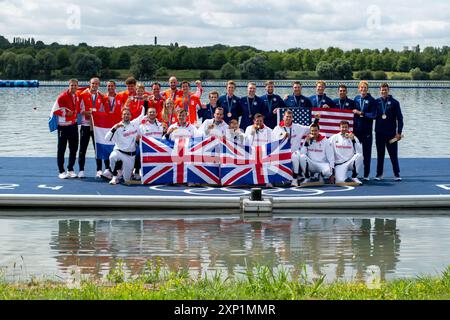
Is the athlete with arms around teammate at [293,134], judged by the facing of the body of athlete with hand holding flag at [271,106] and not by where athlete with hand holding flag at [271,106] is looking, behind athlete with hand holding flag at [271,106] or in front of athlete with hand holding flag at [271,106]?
in front

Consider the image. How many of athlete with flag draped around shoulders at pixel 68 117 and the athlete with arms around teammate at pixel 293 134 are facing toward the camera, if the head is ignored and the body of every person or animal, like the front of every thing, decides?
2

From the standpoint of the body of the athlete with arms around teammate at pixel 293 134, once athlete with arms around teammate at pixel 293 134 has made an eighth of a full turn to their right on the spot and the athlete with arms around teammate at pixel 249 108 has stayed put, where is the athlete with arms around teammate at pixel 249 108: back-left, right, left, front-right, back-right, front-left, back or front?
right

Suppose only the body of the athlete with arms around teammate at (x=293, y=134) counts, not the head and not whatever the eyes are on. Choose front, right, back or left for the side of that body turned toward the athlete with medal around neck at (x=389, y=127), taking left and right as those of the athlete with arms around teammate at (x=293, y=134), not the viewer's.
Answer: left

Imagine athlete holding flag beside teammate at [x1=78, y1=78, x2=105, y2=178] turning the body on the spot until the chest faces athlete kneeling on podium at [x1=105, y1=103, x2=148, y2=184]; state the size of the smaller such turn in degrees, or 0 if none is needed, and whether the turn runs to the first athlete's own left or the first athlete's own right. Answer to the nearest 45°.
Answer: approximately 45° to the first athlete's own left

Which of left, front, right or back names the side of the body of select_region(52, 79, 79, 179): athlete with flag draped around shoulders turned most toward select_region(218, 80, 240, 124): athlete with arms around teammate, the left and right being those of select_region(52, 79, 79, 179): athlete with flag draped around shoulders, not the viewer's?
left

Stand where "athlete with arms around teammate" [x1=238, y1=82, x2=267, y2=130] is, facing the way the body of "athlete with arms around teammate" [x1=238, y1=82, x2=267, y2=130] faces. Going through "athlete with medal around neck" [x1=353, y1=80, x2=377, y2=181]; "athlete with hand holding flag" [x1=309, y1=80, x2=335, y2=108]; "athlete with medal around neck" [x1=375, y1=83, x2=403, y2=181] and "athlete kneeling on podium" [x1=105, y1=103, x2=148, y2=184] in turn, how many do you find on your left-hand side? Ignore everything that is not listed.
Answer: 3
